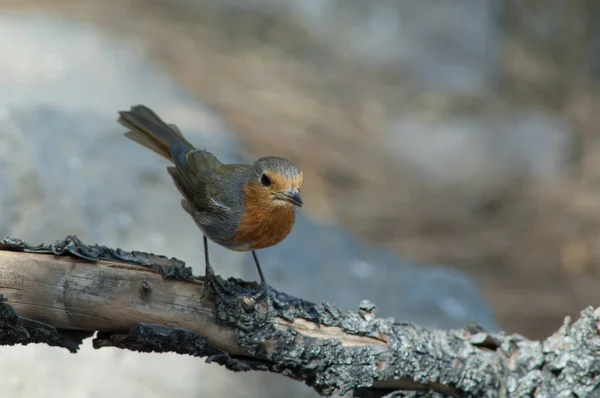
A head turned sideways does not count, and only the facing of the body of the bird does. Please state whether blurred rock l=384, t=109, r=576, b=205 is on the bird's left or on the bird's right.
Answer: on the bird's left

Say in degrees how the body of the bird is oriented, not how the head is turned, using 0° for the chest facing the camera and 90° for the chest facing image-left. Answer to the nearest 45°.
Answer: approximately 315°
